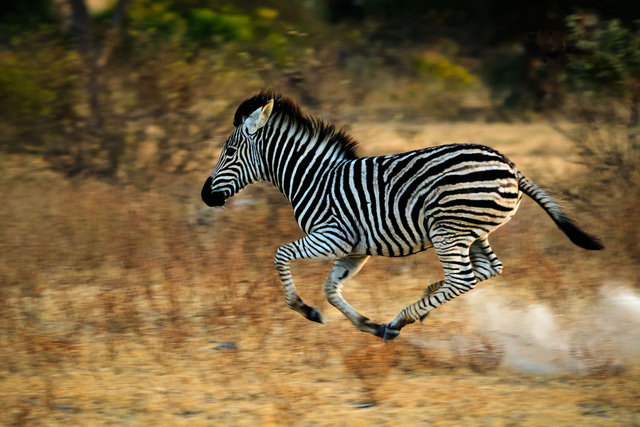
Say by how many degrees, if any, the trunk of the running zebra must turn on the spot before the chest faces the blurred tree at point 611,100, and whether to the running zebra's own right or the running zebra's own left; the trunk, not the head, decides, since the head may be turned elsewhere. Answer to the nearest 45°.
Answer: approximately 135° to the running zebra's own right

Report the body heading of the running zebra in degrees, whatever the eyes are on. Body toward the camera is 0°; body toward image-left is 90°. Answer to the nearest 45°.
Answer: approximately 90°
